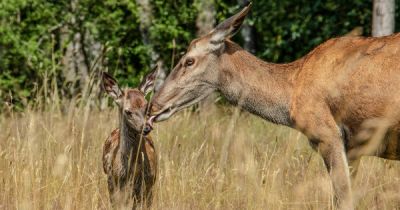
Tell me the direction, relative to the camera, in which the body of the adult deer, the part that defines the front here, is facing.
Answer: to the viewer's left

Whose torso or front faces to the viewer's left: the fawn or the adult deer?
the adult deer

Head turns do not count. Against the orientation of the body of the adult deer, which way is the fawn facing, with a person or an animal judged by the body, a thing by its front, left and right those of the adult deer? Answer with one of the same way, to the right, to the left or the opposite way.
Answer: to the left

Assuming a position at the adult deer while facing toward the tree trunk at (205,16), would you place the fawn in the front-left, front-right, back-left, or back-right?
front-left

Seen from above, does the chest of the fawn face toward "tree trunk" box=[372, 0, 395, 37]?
no

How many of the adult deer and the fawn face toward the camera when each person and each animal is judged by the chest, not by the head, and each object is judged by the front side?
1

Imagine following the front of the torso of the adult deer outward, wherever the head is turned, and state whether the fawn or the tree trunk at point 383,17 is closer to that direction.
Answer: the fawn

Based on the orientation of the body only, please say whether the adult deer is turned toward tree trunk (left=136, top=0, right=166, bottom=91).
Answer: no

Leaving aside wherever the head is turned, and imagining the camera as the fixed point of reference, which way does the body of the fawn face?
toward the camera

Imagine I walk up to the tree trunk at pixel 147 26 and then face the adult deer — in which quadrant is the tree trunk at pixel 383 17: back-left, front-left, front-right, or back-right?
front-left

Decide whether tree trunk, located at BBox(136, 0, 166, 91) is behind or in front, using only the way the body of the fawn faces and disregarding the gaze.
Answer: behind
